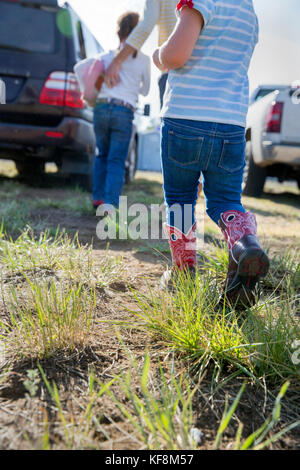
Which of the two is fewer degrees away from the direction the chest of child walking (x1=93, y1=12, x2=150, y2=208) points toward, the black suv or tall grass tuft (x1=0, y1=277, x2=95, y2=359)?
the black suv

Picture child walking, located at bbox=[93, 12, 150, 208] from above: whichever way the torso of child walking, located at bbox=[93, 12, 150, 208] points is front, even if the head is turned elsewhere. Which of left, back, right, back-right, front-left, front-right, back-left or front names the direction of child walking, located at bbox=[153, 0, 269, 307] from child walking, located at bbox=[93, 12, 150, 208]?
back

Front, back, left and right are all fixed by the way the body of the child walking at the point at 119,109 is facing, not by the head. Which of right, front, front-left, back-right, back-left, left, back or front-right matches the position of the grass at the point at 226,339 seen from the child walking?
back

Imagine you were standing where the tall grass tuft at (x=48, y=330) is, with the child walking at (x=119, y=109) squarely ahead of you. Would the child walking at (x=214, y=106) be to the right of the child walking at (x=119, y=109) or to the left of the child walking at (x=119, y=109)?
right

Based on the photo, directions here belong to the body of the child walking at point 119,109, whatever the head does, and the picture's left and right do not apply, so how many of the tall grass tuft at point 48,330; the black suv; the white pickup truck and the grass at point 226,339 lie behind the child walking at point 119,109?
2

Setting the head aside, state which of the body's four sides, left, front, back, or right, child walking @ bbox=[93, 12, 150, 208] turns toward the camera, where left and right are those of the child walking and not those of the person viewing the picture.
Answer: back

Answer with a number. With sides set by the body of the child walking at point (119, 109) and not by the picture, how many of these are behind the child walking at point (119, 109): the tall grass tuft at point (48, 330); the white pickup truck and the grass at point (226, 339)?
2

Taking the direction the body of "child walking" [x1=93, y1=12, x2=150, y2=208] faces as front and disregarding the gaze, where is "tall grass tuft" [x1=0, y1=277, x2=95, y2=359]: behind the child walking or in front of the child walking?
behind
